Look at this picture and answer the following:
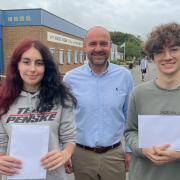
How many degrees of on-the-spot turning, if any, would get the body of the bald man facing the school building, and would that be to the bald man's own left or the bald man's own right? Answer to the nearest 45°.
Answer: approximately 180°

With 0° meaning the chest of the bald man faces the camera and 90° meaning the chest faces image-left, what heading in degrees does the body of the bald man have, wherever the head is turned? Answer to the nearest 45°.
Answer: approximately 0°
